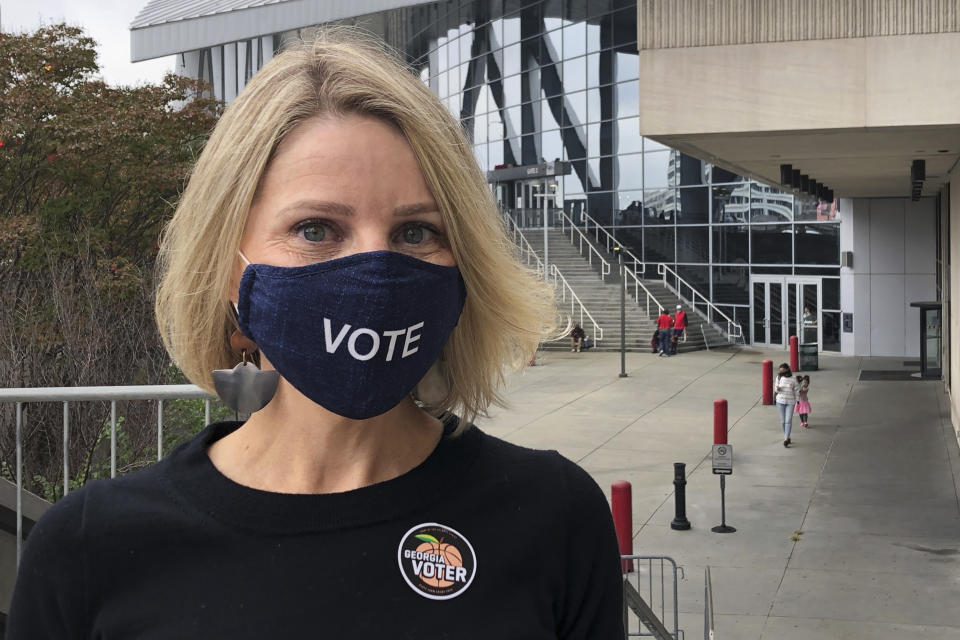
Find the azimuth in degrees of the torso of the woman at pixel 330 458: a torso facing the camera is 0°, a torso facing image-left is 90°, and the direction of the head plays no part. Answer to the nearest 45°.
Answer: approximately 0°

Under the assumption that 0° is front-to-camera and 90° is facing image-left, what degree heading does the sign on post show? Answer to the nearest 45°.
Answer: approximately 0°

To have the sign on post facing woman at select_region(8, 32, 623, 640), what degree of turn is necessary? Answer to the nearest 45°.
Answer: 0° — it already faces them

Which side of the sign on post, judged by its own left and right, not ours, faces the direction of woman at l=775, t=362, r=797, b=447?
back

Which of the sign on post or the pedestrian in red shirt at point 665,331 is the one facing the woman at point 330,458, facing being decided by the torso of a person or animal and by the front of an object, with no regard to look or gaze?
the sign on post

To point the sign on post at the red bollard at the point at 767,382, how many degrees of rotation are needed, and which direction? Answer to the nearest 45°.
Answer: approximately 180°

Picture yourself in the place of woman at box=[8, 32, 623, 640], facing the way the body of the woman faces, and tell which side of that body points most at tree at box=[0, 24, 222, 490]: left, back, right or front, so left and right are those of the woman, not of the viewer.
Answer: back
